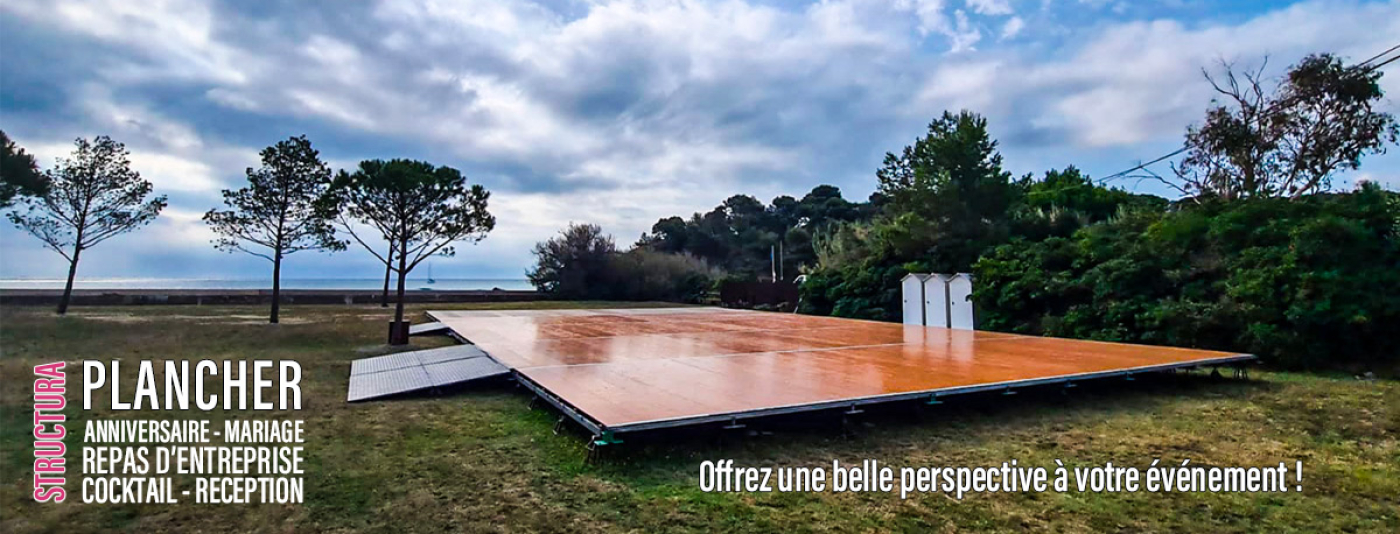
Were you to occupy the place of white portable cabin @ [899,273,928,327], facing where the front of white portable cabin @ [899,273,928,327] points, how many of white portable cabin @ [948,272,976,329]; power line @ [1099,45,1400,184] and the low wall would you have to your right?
1

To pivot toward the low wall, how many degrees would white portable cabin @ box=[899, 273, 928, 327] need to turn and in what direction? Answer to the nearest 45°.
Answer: approximately 90° to its right

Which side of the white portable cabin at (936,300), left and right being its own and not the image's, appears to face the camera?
front

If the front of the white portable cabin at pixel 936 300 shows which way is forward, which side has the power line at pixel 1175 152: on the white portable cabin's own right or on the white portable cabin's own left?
on the white portable cabin's own left

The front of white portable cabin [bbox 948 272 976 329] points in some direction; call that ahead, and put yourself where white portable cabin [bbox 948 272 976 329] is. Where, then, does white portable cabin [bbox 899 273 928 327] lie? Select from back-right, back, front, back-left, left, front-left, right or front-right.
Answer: back-right

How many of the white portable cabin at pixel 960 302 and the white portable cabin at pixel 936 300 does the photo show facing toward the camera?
2

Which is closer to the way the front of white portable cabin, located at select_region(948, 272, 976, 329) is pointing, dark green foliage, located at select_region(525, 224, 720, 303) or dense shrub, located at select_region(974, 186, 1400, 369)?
the dense shrub

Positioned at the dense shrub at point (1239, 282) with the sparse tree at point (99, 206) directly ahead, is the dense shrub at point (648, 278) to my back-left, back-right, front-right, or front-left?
front-right

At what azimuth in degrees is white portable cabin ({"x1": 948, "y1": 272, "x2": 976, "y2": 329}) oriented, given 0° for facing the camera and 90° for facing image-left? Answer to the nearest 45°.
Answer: approximately 0°

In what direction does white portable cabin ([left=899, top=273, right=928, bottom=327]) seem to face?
toward the camera

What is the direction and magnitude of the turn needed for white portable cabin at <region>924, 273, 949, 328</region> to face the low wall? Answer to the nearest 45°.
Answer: approximately 90° to its right

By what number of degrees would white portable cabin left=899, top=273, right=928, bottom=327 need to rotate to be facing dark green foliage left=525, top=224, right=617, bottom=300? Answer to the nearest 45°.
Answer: approximately 135° to its right

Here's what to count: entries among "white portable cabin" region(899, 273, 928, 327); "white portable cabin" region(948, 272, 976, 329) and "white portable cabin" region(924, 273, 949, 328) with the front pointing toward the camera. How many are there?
3
